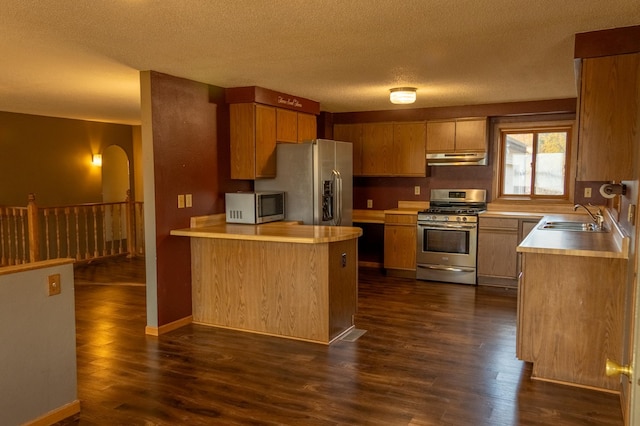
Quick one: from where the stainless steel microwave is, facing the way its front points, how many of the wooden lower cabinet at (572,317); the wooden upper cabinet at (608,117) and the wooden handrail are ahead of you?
2

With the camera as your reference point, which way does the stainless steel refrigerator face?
facing the viewer and to the right of the viewer

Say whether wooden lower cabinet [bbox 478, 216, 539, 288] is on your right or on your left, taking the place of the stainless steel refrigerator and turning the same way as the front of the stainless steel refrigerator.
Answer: on your left

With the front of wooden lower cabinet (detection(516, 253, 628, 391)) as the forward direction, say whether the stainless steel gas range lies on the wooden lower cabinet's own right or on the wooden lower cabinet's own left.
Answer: on the wooden lower cabinet's own right

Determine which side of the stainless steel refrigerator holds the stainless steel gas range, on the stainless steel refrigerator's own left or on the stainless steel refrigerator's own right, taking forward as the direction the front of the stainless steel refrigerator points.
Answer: on the stainless steel refrigerator's own left

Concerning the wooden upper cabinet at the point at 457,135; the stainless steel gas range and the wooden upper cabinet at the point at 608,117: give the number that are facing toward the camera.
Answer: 2

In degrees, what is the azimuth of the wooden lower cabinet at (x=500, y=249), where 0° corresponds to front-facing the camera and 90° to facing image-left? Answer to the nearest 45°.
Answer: approximately 0°

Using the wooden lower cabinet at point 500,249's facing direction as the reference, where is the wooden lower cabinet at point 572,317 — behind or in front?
in front

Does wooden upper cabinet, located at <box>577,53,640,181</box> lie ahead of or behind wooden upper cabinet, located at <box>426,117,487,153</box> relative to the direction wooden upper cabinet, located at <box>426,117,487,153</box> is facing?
ahead

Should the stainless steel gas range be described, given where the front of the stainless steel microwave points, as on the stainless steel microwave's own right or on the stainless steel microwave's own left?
on the stainless steel microwave's own left
